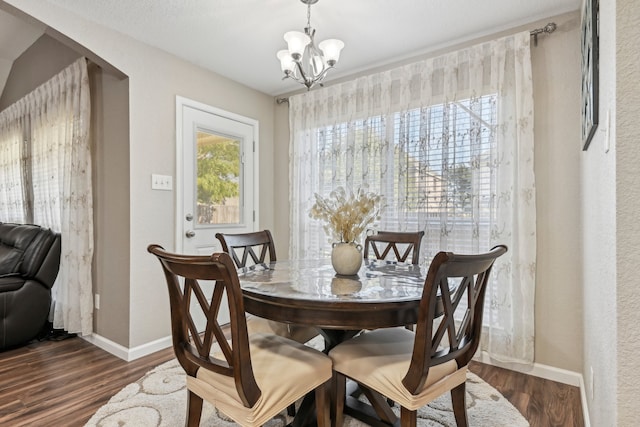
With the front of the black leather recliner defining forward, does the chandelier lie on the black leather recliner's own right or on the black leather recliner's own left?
on the black leather recliner's own left

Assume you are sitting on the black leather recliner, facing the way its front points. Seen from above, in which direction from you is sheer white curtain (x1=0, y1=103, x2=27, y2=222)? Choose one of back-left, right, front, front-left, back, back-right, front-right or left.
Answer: back-right

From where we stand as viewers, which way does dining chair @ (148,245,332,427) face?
facing away from the viewer and to the right of the viewer

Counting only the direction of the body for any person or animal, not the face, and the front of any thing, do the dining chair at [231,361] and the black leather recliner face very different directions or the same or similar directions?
very different directions

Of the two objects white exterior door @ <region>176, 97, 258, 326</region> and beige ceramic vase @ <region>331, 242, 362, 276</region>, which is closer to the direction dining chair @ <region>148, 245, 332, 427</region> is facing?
the beige ceramic vase

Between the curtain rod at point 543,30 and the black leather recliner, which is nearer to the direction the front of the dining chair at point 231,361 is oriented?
the curtain rod

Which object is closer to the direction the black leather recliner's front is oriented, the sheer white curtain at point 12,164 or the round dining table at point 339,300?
the round dining table

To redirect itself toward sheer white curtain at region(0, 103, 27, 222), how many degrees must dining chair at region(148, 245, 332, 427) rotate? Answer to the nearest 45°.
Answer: approximately 90° to its left

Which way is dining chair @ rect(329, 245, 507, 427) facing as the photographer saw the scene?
facing away from the viewer and to the left of the viewer

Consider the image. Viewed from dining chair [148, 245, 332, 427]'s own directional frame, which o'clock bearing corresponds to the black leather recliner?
The black leather recliner is roughly at 9 o'clock from the dining chair.

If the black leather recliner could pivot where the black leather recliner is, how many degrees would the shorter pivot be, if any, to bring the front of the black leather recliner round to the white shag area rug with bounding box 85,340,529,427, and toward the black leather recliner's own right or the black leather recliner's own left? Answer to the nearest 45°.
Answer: approximately 45° to the black leather recliner's own left
